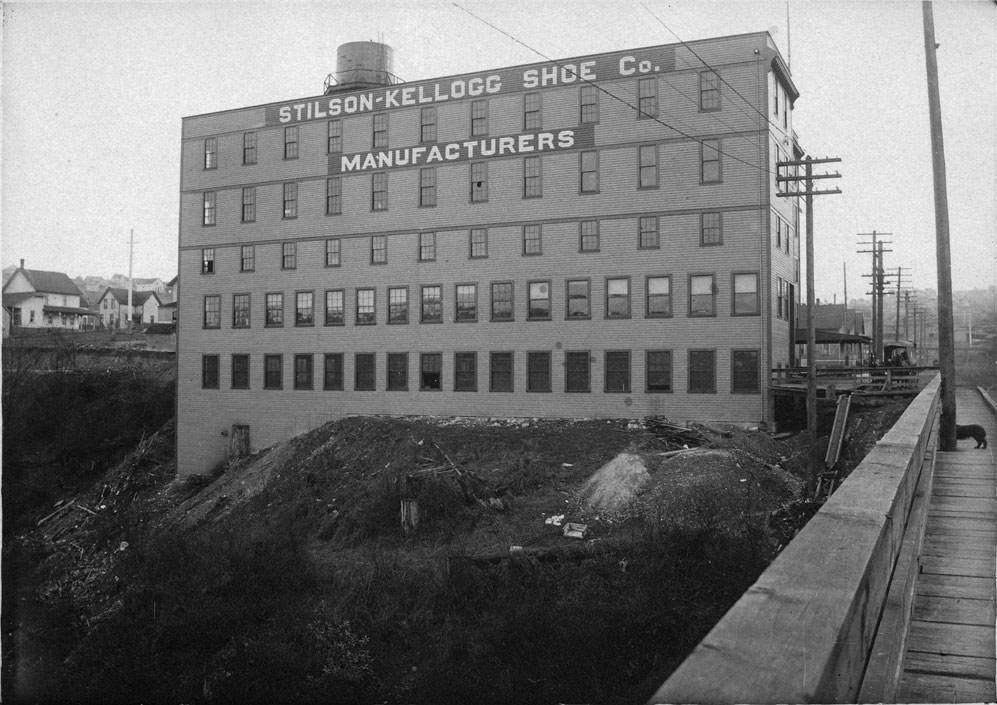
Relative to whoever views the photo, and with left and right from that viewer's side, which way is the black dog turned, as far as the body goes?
facing to the left of the viewer

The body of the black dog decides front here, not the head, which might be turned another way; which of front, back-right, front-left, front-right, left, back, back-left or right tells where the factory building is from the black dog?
front-right
